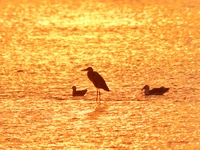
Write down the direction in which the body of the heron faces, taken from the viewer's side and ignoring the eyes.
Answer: to the viewer's left

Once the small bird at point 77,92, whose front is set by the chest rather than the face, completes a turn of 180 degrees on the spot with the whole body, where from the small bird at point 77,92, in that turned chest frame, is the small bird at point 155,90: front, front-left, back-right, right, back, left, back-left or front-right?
front

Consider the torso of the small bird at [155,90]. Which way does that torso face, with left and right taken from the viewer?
facing to the left of the viewer

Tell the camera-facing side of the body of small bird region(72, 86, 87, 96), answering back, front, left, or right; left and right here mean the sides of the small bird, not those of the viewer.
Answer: left
